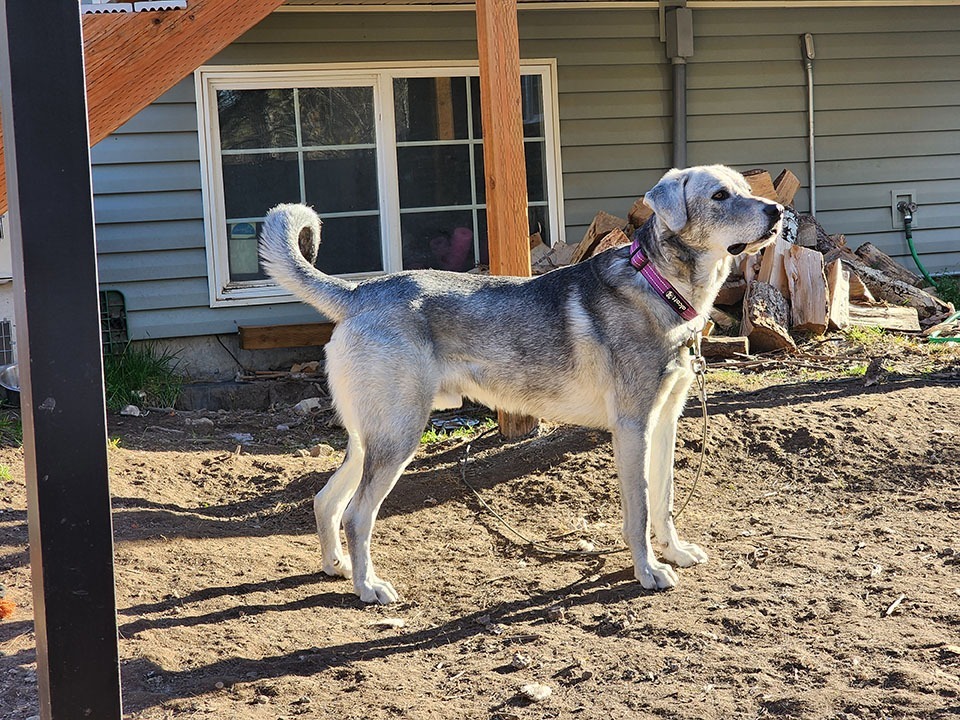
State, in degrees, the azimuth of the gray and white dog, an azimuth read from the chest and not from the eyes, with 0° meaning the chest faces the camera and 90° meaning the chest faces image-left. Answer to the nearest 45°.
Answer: approximately 270°

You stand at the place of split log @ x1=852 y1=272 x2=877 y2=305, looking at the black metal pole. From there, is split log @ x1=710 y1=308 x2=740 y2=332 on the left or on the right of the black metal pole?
right
